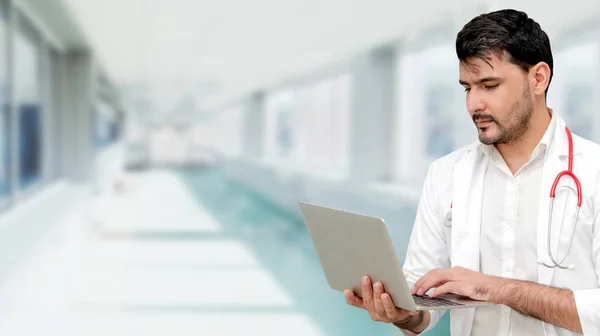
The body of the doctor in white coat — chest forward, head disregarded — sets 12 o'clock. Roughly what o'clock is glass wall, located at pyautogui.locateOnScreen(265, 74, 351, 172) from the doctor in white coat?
The glass wall is roughly at 4 o'clock from the doctor in white coat.

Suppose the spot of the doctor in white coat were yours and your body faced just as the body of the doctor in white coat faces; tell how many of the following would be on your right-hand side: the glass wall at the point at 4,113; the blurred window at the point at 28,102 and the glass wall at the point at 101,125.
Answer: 3

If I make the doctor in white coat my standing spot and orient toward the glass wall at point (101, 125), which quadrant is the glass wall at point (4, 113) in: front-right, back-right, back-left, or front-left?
front-left

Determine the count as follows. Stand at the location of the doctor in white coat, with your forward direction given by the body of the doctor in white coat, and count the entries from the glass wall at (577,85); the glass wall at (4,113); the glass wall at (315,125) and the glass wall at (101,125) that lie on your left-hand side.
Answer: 0

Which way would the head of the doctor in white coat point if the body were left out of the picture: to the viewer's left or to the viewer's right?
to the viewer's left

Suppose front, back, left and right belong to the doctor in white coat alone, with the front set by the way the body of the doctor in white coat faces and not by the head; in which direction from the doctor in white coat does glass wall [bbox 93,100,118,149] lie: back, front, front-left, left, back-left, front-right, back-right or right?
right

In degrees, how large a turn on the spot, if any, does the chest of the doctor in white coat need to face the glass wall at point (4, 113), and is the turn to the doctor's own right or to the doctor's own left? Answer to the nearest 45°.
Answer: approximately 90° to the doctor's own right

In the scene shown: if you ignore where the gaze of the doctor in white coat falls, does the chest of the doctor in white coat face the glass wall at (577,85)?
no

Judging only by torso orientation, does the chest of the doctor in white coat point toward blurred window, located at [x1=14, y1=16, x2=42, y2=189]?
no

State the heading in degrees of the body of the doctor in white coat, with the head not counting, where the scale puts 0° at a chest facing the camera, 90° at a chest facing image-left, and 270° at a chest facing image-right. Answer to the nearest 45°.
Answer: approximately 45°

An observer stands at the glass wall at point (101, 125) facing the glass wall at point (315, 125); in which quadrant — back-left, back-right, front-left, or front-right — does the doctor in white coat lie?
front-right
